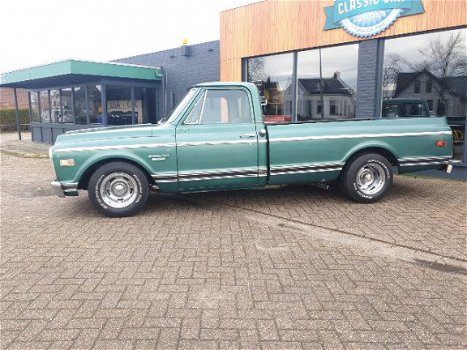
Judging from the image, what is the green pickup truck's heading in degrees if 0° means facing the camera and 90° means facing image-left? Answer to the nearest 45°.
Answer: approximately 90°

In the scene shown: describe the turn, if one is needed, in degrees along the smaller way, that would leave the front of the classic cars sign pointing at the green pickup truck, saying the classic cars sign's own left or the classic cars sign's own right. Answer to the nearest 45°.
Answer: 0° — it already faces it

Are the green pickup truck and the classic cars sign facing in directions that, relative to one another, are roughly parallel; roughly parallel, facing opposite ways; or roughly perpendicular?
roughly perpendicular

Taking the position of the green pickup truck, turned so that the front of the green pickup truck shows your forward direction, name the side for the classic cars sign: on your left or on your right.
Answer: on your right

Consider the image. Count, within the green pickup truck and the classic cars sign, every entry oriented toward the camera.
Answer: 1
